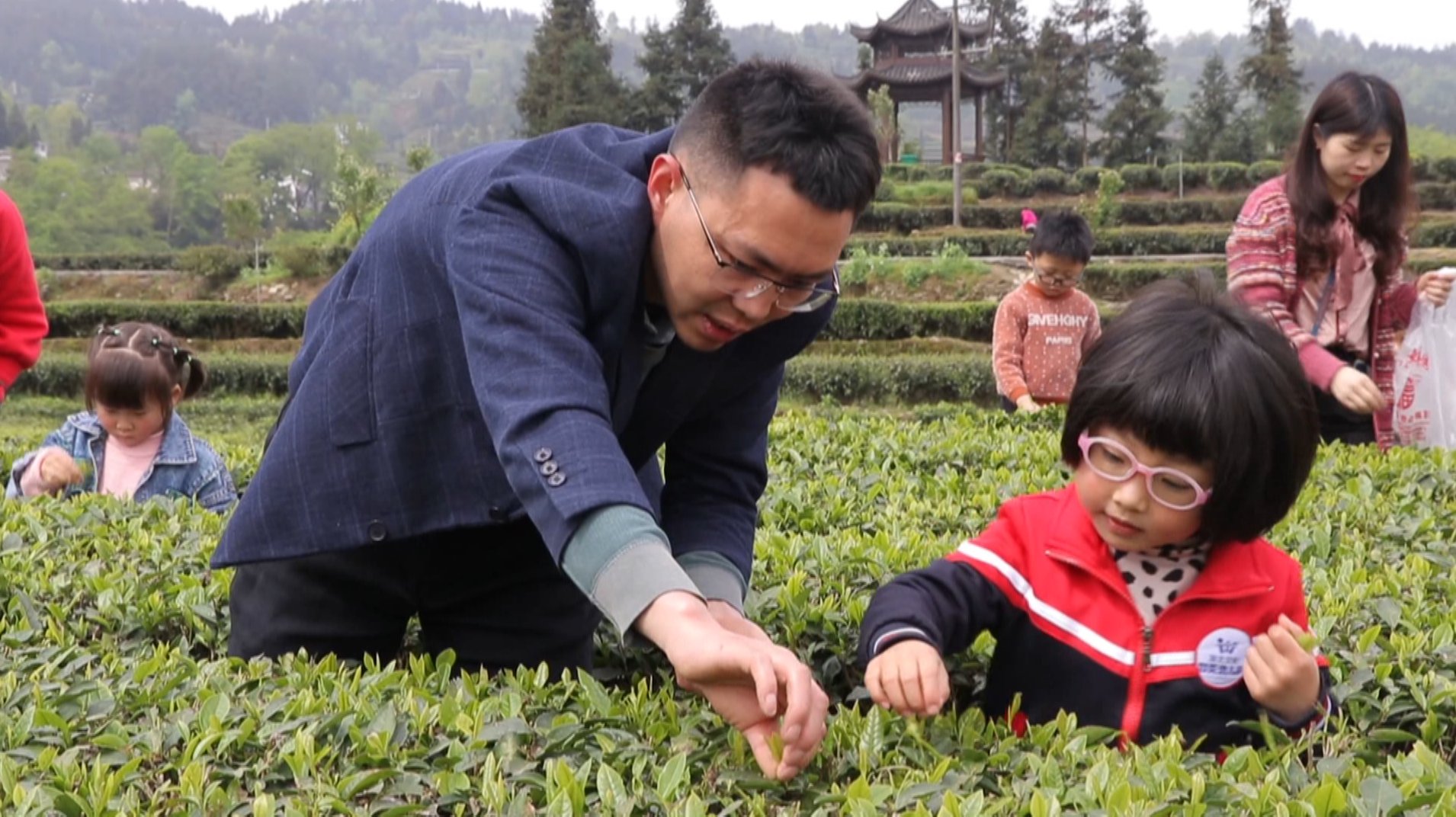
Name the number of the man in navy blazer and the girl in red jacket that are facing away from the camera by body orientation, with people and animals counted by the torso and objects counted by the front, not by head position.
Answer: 0

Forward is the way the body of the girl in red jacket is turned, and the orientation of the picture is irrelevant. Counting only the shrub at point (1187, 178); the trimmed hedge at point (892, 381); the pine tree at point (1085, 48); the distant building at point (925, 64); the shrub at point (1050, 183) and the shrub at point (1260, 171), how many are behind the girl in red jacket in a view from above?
6

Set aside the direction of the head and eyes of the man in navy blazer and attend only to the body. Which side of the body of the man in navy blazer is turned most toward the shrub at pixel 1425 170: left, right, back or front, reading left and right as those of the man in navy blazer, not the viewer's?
left

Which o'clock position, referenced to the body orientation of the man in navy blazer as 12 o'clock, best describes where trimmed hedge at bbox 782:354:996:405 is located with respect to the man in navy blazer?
The trimmed hedge is roughly at 8 o'clock from the man in navy blazer.

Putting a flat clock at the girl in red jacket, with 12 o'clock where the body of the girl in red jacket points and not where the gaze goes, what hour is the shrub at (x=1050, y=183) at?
The shrub is roughly at 6 o'clock from the girl in red jacket.

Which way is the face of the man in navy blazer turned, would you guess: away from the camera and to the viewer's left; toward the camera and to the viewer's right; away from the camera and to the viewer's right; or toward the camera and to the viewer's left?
toward the camera and to the viewer's right

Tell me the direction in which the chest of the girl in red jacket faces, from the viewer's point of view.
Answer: toward the camera

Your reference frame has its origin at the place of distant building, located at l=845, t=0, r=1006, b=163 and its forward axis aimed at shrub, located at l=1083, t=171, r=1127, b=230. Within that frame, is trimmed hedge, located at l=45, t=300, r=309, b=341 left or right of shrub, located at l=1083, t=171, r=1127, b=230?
right

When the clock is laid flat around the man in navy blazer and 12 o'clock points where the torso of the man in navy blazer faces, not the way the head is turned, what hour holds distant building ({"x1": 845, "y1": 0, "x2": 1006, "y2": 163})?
The distant building is roughly at 8 o'clock from the man in navy blazer.

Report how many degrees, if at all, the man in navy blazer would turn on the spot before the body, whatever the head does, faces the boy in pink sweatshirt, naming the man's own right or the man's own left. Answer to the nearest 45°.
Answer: approximately 90° to the man's own left

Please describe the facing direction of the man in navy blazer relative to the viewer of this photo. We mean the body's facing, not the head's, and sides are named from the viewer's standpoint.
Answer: facing the viewer and to the right of the viewer

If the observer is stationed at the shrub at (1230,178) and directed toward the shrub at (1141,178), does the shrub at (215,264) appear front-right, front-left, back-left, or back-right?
front-left

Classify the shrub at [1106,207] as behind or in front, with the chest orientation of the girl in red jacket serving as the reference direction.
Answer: behind

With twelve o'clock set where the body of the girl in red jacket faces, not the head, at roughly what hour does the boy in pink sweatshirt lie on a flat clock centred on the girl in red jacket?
The boy in pink sweatshirt is roughly at 6 o'clock from the girl in red jacket.

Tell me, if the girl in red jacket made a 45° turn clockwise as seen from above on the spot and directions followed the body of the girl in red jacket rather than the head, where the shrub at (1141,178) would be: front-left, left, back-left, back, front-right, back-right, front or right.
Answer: back-right

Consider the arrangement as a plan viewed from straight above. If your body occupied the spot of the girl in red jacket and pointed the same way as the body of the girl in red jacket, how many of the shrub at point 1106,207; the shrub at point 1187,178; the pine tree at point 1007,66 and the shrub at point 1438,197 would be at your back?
4

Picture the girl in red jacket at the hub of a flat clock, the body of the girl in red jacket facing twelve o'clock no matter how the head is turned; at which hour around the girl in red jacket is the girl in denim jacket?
The girl in denim jacket is roughly at 4 o'clock from the girl in red jacket.

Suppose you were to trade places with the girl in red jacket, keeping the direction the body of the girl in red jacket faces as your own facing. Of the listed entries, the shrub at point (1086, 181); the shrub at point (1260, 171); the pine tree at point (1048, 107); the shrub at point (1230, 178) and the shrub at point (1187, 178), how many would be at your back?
5

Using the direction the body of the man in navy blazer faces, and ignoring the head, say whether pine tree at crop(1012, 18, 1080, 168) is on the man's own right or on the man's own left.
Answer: on the man's own left

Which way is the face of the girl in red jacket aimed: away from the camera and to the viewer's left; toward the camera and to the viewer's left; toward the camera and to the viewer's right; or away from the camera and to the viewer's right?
toward the camera and to the viewer's left

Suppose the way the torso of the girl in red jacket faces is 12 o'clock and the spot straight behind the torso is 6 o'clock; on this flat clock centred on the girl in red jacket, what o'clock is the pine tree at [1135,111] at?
The pine tree is roughly at 6 o'clock from the girl in red jacket.

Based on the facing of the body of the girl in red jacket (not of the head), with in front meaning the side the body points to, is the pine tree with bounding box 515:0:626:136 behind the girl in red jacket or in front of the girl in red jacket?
behind

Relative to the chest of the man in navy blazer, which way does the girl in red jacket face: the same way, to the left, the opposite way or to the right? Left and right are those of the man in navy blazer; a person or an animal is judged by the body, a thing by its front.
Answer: to the right
